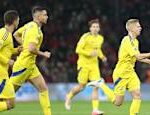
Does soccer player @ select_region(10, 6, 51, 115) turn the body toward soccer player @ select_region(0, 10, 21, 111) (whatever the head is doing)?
no

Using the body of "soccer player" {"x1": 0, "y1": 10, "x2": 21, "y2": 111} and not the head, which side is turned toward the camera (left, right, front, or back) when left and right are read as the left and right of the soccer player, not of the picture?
right

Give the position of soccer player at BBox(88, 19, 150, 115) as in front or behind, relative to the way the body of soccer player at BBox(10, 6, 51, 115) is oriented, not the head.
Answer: in front

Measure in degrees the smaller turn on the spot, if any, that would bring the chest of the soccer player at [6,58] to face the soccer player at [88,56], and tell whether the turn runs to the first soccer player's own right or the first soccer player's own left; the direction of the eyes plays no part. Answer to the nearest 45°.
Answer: approximately 45° to the first soccer player's own left

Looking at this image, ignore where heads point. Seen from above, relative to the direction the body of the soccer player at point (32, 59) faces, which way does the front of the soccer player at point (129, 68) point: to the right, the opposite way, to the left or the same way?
the same way

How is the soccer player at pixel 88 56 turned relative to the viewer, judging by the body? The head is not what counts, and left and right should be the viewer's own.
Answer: facing the viewer and to the right of the viewer

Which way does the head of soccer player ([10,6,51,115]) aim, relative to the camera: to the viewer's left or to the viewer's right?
to the viewer's right
